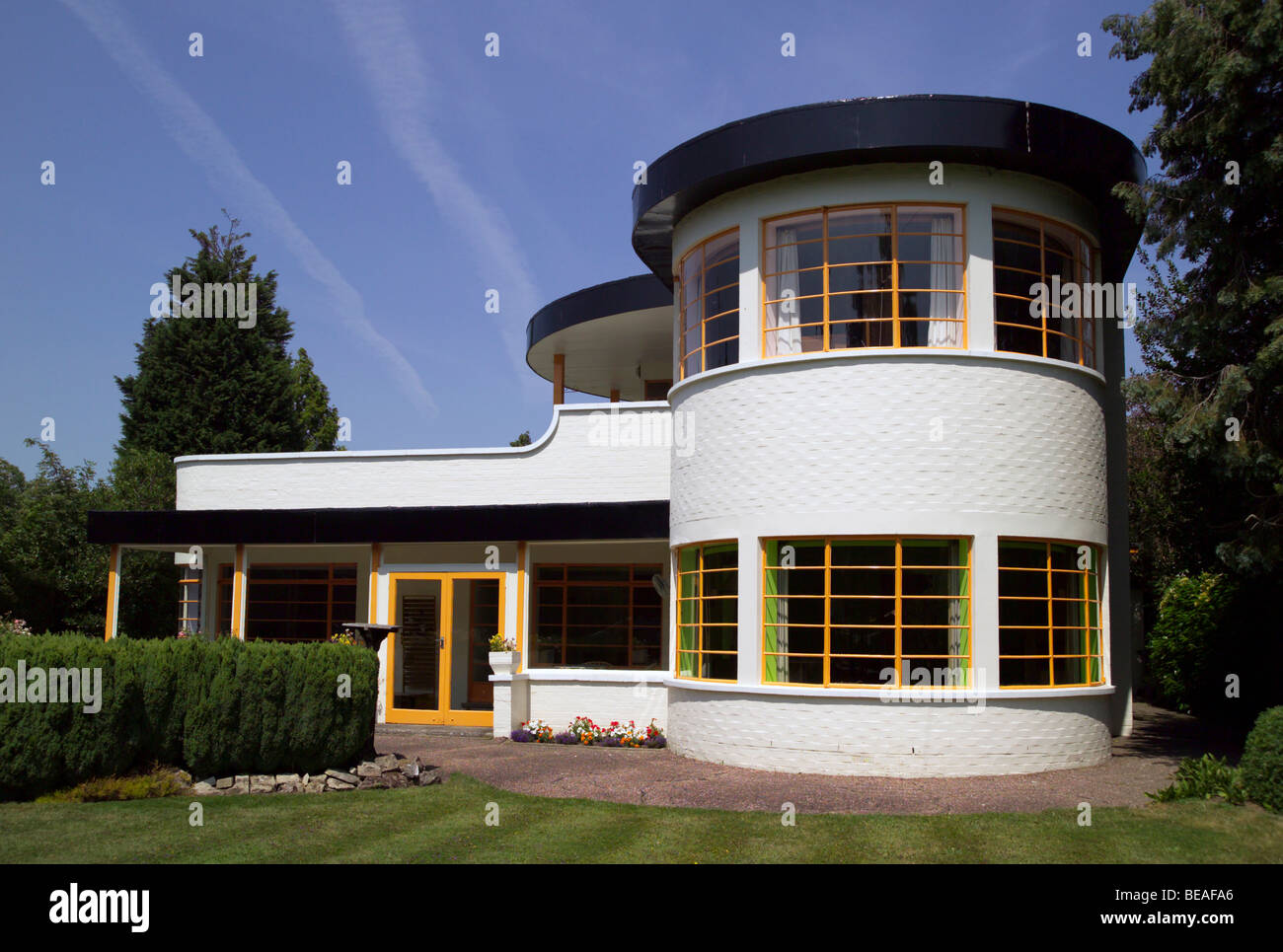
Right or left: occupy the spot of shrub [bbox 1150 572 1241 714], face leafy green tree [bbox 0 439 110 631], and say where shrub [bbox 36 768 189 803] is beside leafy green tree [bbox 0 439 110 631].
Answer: left

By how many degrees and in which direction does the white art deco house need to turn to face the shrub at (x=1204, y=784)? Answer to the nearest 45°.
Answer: approximately 45° to its left

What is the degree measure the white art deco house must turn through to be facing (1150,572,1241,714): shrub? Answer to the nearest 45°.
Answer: approximately 135° to its left

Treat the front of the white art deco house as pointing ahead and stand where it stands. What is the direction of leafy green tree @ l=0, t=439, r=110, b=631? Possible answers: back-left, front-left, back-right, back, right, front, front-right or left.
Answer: back-right

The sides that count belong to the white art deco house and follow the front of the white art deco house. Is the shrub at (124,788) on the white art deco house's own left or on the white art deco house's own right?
on the white art deco house's own right

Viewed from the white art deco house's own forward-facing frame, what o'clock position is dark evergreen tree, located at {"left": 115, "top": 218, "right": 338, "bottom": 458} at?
The dark evergreen tree is roughly at 5 o'clock from the white art deco house.

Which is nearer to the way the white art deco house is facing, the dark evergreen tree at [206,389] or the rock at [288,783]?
the rock

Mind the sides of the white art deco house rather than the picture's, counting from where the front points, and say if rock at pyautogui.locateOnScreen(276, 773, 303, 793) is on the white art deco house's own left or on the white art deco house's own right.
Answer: on the white art deco house's own right

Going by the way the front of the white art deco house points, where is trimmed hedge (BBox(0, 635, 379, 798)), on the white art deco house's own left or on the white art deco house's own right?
on the white art deco house's own right

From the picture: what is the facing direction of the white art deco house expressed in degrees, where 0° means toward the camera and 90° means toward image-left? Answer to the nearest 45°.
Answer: approximately 0°
